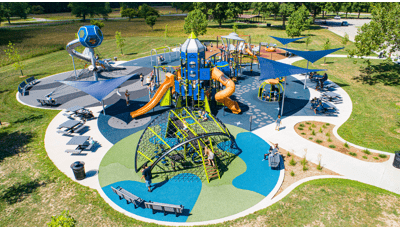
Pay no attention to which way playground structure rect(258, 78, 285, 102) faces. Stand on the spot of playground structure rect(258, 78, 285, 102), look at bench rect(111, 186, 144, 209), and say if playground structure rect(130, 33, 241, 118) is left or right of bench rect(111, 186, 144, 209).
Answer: right

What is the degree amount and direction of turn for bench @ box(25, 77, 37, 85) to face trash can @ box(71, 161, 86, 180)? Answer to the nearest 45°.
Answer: approximately 45° to its right

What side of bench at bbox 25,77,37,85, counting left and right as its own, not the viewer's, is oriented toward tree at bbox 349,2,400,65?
front

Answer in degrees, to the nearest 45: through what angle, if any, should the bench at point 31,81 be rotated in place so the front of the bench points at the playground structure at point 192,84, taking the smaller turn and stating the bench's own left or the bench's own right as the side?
0° — it already faces it

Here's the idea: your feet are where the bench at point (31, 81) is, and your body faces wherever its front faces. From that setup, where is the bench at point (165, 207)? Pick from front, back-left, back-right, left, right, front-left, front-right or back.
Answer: front-right

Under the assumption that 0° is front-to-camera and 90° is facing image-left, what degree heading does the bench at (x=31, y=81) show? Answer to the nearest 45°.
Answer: approximately 315°

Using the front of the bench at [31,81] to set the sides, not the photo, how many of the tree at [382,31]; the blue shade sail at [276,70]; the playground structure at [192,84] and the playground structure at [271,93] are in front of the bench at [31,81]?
4

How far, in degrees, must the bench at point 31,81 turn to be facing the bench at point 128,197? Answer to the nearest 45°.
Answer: approximately 45° to its right

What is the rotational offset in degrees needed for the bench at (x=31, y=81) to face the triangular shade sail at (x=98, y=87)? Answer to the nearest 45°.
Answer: approximately 45° to its right

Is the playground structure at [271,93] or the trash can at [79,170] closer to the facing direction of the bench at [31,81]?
the playground structure

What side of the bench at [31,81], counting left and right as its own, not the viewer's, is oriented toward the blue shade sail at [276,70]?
front
